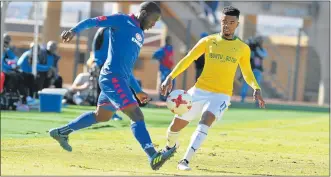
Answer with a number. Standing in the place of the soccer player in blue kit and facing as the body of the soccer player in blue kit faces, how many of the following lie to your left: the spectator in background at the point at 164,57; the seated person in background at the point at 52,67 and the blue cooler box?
3

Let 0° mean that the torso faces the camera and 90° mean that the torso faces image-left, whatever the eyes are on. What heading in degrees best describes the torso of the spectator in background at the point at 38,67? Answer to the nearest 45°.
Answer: approximately 0°

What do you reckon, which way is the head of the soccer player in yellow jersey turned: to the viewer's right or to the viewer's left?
to the viewer's left

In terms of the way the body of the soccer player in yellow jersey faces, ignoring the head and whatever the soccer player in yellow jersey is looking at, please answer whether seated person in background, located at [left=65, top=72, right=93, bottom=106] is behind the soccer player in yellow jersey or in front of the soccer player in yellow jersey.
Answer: behind

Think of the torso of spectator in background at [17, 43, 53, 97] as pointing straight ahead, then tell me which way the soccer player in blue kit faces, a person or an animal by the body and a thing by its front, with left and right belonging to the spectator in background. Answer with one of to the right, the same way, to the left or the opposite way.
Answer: to the left

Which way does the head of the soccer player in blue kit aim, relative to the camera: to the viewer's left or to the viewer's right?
to the viewer's right

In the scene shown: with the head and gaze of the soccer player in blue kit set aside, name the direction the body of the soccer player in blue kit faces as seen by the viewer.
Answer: to the viewer's right

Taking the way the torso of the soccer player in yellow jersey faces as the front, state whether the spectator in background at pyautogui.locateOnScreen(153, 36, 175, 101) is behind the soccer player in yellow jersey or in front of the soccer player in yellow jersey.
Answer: behind
